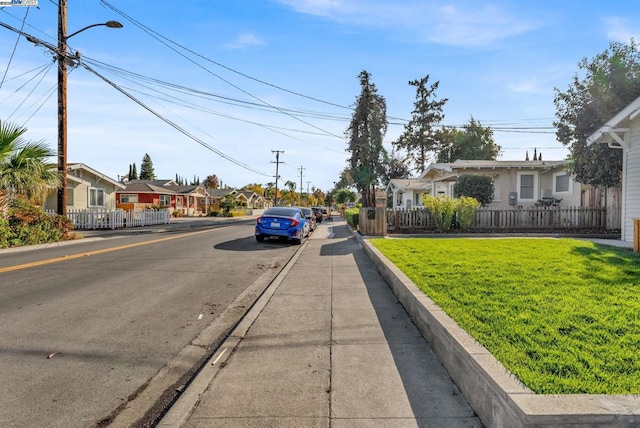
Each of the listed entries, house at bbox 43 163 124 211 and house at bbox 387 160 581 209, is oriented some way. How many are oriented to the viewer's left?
1

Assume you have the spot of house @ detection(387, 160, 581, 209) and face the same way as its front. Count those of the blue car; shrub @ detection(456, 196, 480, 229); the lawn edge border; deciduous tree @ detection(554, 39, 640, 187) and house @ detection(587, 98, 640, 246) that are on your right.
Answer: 0

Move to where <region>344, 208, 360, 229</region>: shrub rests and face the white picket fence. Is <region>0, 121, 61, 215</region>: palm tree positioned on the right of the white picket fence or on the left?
left

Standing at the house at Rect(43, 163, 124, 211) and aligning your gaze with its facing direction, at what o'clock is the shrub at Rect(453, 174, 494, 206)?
The shrub is roughly at 12 o'clock from the house.

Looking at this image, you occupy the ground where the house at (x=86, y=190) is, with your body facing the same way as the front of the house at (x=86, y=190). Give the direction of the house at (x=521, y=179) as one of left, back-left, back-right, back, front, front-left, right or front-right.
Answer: front

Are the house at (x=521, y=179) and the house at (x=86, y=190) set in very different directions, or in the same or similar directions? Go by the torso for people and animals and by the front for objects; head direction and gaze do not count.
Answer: very different directions

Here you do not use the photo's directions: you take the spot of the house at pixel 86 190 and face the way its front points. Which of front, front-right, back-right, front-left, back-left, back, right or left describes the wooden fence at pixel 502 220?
front

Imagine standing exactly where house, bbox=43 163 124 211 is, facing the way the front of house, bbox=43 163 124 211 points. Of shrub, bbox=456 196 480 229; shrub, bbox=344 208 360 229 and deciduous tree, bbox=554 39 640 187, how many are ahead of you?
3

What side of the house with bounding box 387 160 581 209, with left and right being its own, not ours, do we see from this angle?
left

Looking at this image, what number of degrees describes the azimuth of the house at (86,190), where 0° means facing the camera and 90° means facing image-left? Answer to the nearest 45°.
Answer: approximately 315°

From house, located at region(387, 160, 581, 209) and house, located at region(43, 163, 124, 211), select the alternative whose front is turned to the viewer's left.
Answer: house, located at region(387, 160, 581, 209)

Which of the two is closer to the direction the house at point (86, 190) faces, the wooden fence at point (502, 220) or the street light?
the wooden fence

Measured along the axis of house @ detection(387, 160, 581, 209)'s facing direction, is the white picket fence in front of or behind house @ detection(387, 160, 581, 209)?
in front

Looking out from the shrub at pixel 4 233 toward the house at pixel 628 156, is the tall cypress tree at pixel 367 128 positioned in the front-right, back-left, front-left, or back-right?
front-left

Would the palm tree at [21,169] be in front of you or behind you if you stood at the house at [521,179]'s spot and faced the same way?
in front

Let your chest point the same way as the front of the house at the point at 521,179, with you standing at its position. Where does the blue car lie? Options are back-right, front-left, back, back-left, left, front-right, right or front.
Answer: front-left

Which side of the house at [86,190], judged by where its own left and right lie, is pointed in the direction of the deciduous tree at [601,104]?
front

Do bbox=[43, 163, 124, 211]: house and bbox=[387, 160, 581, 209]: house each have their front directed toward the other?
yes

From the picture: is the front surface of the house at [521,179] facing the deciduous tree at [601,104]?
no
